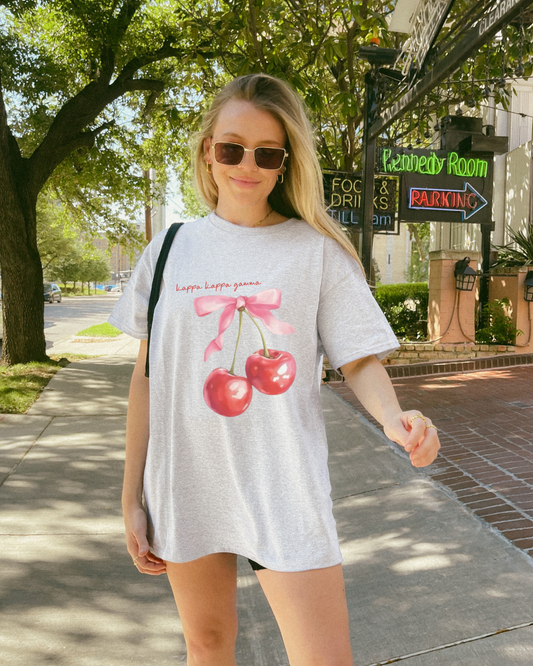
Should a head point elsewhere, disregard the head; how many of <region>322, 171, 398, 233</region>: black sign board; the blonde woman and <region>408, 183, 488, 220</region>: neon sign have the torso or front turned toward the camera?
3

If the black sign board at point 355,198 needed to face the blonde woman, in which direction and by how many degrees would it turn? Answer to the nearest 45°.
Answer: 0° — it already faces them

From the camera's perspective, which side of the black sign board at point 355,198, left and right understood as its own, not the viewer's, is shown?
front

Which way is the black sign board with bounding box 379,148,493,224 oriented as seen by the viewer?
toward the camera

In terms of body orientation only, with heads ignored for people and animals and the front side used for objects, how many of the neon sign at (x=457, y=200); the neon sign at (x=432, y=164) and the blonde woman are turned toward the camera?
3

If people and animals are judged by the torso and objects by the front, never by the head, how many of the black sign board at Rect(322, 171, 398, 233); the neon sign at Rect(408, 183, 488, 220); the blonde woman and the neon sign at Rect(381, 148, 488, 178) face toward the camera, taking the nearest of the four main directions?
4

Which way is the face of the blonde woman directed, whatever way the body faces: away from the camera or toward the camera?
toward the camera

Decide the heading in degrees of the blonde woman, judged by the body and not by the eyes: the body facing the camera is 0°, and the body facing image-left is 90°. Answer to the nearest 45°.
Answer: approximately 0°

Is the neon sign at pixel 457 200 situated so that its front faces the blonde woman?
yes

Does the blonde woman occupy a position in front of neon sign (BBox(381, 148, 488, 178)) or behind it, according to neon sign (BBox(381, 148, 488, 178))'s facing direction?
in front

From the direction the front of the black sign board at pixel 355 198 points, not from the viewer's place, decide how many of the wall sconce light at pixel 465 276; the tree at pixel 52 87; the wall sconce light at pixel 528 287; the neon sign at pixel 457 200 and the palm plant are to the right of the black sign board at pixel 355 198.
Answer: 1
